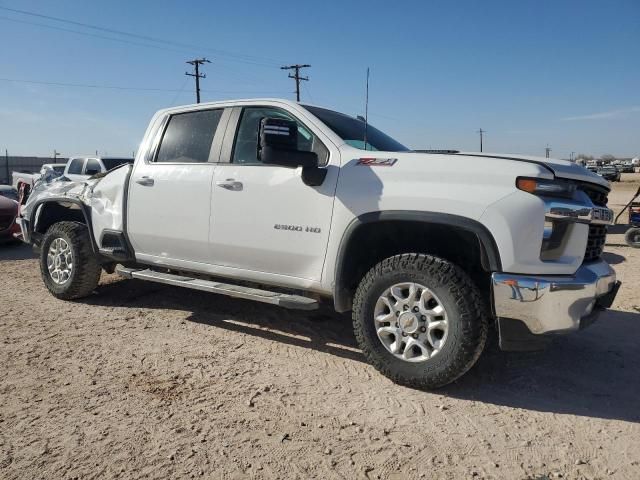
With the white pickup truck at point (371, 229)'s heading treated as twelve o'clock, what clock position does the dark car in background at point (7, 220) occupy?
The dark car in background is roughly at 6 o'clock from the white pickup truck.

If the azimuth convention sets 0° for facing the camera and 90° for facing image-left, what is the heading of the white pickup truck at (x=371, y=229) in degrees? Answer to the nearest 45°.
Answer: approximately 315°

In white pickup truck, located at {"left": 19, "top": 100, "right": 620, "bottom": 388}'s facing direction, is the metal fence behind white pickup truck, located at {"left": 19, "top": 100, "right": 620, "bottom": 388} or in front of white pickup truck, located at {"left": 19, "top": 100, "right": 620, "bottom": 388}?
behind
